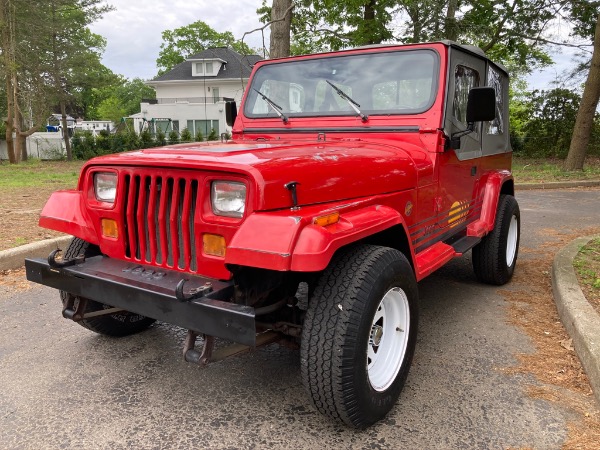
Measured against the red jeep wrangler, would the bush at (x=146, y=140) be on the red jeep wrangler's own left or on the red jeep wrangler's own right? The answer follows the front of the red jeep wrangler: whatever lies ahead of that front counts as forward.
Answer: on the red jeep wrangler's own right

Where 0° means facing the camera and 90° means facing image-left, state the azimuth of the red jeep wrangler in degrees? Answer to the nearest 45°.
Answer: approximately 45°

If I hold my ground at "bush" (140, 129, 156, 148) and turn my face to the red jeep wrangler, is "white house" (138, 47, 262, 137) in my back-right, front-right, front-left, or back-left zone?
back-left

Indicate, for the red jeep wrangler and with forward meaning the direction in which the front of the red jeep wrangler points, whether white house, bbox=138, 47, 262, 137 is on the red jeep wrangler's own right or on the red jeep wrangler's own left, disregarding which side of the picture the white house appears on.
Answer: on the red jeep wrangler's own right
